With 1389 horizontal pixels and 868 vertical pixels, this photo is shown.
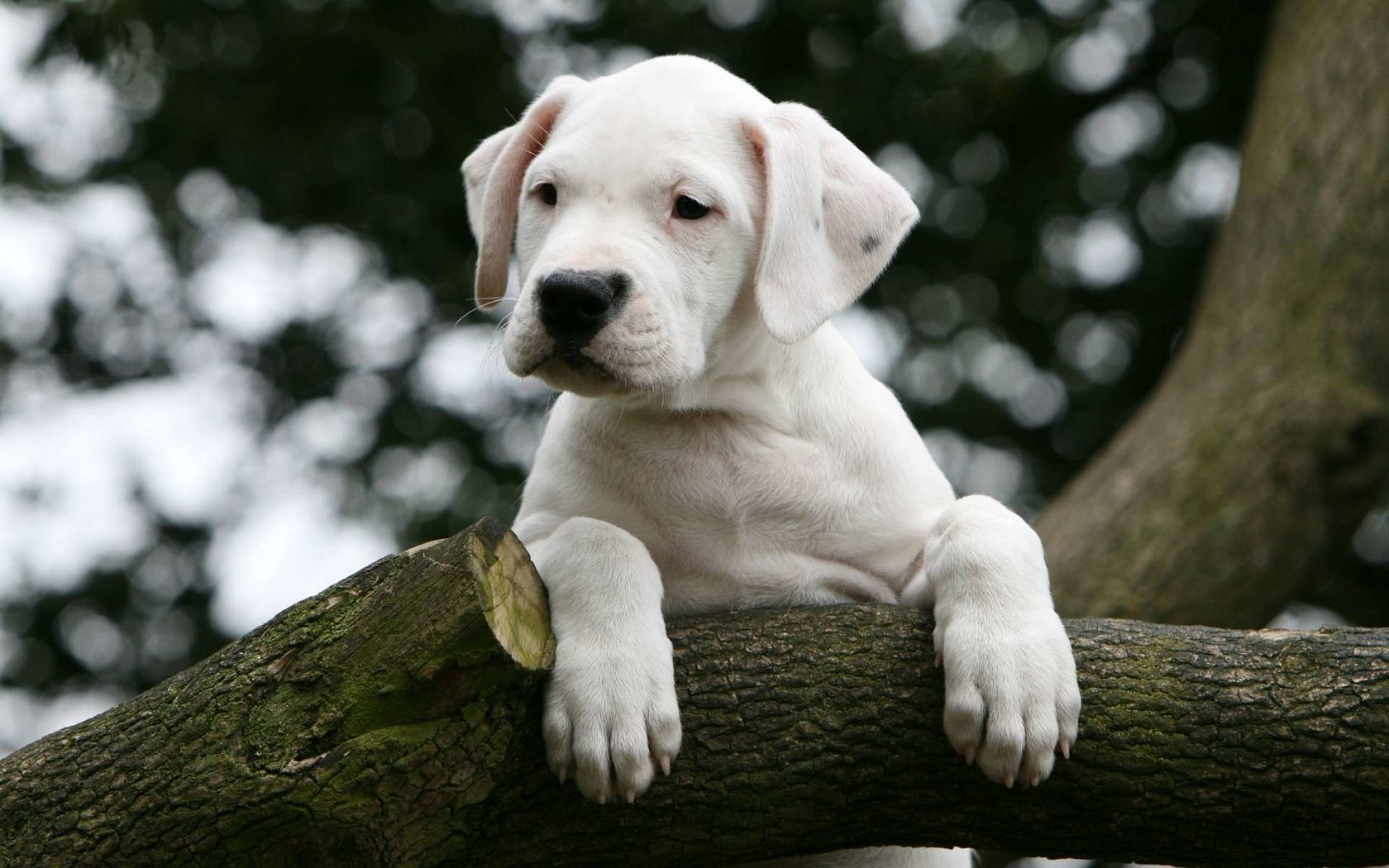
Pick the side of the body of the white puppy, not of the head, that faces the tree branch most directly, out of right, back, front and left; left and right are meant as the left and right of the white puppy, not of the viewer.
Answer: front

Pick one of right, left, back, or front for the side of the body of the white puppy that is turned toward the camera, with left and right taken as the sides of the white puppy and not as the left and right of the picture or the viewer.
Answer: front

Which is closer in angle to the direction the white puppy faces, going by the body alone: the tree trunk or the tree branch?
the tree branch

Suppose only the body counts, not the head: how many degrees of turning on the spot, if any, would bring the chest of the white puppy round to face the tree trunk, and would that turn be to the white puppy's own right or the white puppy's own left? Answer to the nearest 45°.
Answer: approximately 135° to the white puppy's own left
